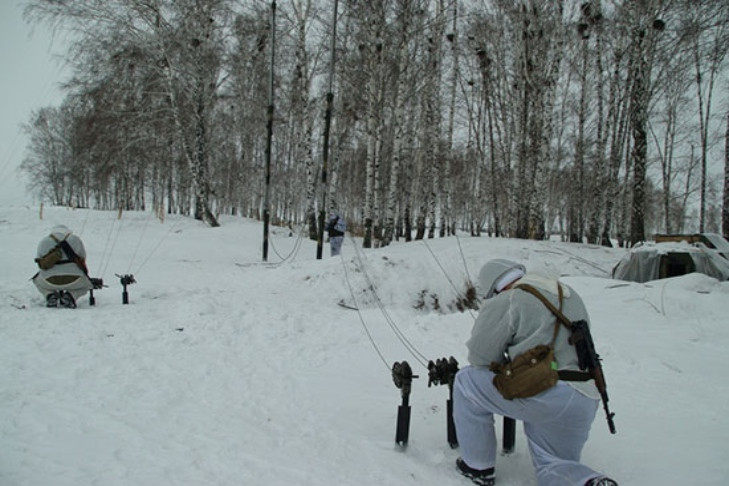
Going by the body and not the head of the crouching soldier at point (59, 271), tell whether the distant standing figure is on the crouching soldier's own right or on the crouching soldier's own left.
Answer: on the crouching soldier's own right

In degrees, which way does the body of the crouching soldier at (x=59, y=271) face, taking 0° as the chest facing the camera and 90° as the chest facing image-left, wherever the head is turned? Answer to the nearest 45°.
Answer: approximately 180°

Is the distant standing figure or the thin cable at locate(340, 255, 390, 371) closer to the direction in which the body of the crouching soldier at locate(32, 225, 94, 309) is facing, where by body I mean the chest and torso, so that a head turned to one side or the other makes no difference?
the distant standing figure

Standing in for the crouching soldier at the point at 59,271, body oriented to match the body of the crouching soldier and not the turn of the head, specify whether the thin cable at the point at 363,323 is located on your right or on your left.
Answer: on your right

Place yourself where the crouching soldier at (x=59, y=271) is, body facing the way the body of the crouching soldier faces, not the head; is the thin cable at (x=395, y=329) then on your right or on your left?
on your right
